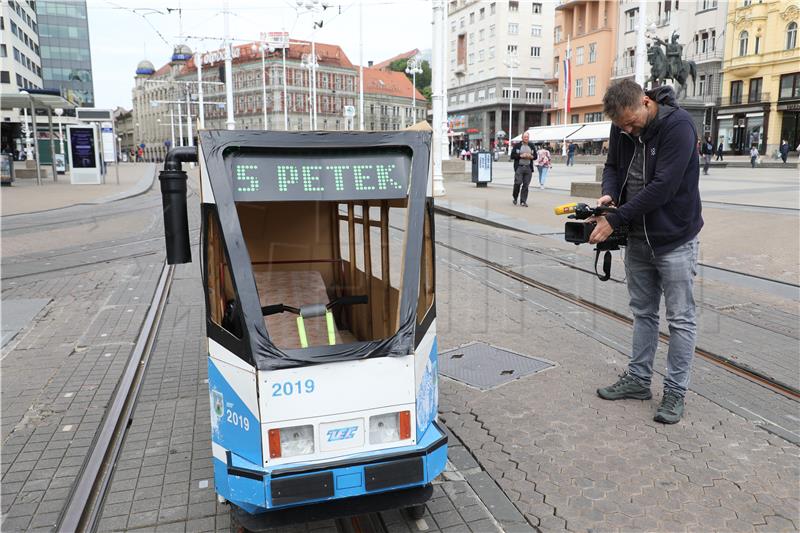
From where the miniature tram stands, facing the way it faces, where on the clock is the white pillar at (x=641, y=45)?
The white pillar is roughly at 7 o'clock from the miniature tram.

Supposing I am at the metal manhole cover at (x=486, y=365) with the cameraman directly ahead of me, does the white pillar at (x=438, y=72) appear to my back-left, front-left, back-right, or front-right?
back-left

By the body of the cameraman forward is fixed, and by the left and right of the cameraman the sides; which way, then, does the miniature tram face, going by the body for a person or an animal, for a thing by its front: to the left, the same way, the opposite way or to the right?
to the left

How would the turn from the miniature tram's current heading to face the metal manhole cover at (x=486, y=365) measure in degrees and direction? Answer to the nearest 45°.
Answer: approximately 135° to its left

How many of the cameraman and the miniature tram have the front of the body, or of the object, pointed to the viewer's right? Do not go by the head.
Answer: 0

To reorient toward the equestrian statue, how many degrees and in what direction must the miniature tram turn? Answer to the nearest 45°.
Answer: approximately 135° to its left

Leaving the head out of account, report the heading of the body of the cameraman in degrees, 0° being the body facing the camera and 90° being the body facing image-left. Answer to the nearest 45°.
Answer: approximately 45°

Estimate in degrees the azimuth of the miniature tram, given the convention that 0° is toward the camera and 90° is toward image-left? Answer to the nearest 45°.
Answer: approximately 0°

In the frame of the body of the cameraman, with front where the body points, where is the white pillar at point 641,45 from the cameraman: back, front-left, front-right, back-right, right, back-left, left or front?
back-right

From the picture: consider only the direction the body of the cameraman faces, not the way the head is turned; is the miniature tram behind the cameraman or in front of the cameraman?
in front

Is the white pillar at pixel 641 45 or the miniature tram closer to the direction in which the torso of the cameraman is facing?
the miniature tram

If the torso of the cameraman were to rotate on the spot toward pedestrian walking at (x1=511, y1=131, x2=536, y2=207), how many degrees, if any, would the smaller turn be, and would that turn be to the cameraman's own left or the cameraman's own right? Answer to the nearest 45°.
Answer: approximately 135° to the cameraman's own right

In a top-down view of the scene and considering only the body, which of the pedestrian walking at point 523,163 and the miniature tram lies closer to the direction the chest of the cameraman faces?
the miniature tram

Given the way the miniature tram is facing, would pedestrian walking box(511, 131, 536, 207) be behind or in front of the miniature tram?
behind

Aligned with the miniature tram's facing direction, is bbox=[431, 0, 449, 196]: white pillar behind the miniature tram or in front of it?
behind
